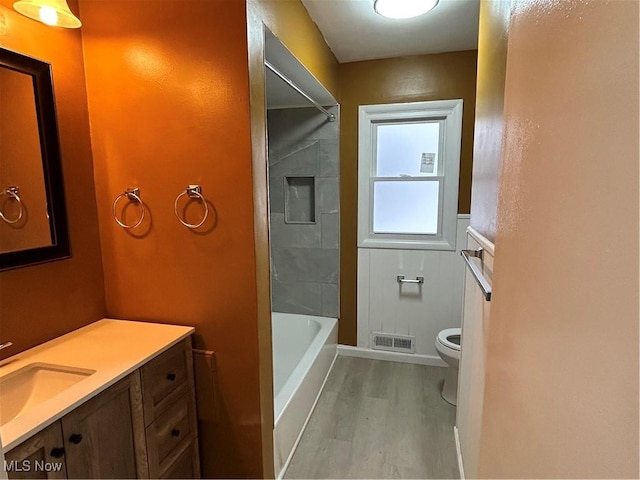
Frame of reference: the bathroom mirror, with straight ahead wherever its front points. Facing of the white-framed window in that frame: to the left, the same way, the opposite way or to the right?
to the right

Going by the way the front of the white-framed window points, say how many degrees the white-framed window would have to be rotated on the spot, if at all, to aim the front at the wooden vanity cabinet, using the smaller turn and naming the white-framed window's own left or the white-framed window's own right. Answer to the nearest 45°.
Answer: approximately 45° to the white-framed window's own right

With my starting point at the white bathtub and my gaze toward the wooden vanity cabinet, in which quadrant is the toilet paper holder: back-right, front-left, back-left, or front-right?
back-left

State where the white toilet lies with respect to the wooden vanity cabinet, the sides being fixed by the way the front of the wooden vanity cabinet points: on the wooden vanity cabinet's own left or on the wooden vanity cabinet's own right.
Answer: on the wooden vanity cabinet's own left

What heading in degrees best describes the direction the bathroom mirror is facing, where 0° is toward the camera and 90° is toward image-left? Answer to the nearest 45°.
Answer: approximately 315°

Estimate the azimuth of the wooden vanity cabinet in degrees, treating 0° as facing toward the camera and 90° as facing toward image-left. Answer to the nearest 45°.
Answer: approximately 315°
